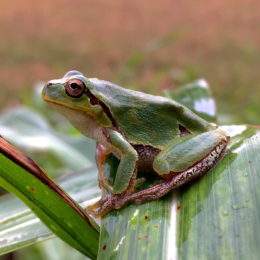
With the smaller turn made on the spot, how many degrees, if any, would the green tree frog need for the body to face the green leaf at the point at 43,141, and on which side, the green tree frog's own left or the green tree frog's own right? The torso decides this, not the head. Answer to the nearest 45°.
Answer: approximately 45° to the green tree frog's own right

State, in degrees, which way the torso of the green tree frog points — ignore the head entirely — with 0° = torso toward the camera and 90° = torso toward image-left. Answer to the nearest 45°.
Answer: approximately 90°
